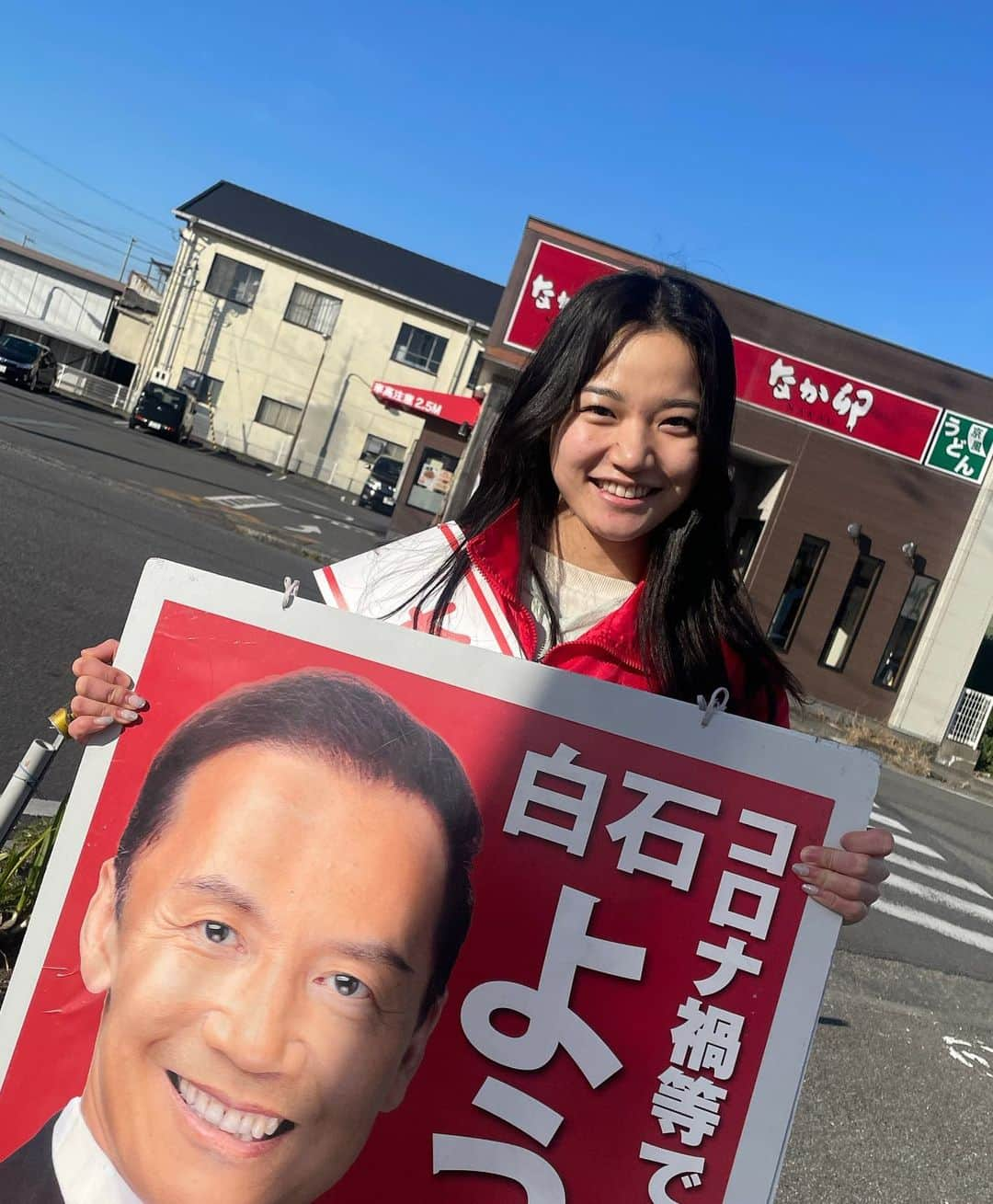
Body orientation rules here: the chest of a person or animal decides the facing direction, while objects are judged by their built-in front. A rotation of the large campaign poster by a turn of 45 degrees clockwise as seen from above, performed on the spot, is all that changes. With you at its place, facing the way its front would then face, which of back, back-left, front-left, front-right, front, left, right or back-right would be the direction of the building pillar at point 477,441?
back-right

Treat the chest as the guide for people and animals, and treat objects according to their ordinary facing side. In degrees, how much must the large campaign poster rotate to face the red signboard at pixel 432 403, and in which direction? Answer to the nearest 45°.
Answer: approximately 180°

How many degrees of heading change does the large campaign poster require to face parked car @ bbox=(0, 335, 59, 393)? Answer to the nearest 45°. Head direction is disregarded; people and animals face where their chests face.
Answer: approximately 135° to its right

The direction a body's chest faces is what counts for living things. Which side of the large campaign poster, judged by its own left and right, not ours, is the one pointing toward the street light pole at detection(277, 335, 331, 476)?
back

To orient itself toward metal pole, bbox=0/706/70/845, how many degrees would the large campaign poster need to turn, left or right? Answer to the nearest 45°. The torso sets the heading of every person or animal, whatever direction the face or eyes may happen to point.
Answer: approximately 135° to its right

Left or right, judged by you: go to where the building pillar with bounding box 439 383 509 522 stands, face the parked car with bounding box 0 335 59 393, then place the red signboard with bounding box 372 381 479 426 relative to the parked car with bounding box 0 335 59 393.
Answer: right

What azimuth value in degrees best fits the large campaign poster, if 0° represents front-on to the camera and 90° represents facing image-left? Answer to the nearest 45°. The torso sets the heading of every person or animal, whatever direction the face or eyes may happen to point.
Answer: approximately 0°

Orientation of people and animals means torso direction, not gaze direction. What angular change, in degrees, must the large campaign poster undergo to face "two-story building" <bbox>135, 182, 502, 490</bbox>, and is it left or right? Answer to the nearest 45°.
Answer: approximately 180°

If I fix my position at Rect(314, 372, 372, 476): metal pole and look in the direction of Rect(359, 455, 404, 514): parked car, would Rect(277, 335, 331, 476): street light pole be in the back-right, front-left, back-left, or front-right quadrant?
back-right

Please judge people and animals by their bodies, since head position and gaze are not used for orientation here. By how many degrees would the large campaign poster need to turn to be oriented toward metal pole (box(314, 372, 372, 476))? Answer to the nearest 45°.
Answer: approximately 180°

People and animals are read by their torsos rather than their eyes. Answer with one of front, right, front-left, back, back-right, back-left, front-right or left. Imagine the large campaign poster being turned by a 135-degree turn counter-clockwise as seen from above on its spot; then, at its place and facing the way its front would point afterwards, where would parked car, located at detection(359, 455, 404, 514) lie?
front-left

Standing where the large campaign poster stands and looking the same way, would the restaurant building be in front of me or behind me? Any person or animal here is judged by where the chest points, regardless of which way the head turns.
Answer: behind
